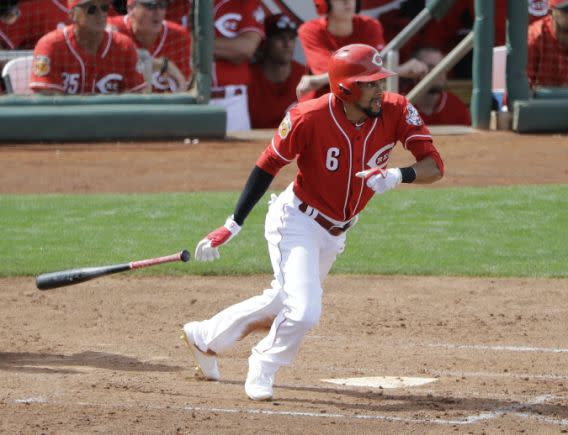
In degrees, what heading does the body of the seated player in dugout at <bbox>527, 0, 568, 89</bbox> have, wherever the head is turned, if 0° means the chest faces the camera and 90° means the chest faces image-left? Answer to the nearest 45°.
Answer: approximately 315°

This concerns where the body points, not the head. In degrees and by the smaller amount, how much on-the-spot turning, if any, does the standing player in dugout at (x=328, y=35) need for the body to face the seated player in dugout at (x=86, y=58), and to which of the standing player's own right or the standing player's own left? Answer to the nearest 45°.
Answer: approximately 90° to the standing player's own right

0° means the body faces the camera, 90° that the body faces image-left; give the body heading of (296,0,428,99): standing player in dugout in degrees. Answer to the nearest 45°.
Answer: approximately 0°

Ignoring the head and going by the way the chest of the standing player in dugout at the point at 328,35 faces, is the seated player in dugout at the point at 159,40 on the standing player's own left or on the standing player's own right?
on the standing player's own right

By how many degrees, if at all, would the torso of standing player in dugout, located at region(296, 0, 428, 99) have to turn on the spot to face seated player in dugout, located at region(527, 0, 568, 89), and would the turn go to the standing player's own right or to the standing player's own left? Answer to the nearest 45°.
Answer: approximately 135° to the standing player's own left
